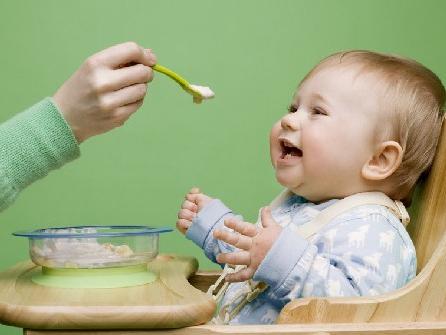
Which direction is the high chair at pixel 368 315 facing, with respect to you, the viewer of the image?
facing to the left of the viewer
